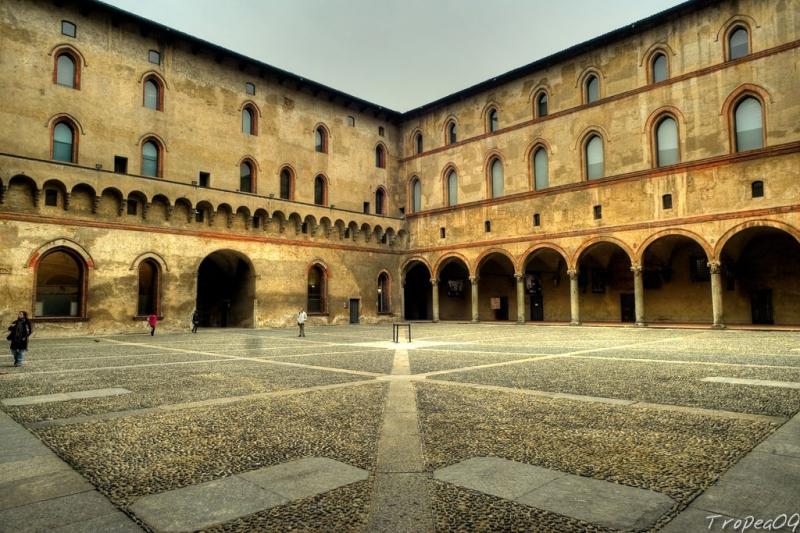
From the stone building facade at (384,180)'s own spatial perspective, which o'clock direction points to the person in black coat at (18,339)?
The person in black coat is roughly at 1 o'clock from the stone building facade.

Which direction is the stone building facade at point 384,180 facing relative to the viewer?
toward the camera

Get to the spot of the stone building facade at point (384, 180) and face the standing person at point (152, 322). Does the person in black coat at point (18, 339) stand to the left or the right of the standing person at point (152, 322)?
left
